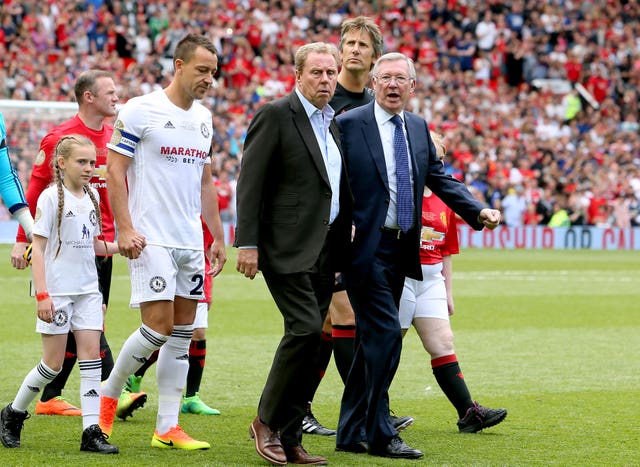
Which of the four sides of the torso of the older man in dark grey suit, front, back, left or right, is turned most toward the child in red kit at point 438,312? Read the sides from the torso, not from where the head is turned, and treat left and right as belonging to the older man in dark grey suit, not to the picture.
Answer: left

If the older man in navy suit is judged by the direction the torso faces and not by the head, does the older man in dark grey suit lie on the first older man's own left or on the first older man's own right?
on the first older man's own right

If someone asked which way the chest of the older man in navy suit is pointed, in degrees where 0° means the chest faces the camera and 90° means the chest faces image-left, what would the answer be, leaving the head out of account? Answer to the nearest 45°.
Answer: approximately 315°

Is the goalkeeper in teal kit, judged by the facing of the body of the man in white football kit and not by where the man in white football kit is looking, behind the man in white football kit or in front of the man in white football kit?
behind

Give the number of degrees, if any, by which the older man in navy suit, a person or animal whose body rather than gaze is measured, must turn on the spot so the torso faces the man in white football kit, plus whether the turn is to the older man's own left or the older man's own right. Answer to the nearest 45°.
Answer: approximately 135° to the older man's own right

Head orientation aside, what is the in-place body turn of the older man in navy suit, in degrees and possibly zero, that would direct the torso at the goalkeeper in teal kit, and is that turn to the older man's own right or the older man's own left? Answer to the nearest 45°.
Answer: approximately 135° to the older man's own right

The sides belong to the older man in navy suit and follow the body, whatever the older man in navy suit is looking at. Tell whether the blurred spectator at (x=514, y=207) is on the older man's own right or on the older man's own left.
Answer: on the older man's own left
